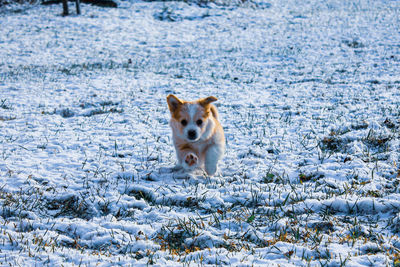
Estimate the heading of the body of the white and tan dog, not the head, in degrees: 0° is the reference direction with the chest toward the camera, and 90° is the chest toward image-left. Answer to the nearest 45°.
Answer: approximately 0°

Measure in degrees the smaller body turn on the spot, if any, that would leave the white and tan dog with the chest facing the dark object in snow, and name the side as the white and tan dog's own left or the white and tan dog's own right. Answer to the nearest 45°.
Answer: approximately 180°
